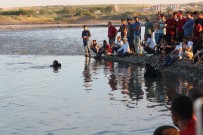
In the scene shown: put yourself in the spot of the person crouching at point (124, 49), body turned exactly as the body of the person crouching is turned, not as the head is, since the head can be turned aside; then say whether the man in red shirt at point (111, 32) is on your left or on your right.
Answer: on your right

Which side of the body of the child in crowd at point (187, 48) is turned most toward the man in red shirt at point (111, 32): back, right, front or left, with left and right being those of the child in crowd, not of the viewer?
right

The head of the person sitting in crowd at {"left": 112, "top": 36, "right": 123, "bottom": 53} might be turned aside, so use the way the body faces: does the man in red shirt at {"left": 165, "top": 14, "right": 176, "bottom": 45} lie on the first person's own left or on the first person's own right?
on the first person's own left

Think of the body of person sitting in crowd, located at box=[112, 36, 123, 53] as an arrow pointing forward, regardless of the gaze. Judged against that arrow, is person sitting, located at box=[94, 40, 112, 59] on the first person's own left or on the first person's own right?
on the first person's own right

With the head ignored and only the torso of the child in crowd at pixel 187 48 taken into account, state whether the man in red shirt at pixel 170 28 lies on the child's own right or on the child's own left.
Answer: on the child's own right

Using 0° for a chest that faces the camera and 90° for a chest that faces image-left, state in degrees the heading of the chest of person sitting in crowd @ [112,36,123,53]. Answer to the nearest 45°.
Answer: approximately 45°

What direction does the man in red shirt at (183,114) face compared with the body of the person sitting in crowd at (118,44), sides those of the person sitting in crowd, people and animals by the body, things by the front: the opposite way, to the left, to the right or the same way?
to the right

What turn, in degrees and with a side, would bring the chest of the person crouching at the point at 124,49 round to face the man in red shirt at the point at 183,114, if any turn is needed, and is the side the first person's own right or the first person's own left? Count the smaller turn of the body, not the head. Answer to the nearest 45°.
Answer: approximately 45° to the first person's own left

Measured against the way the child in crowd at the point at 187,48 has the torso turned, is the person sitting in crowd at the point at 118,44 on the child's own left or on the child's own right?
on the child's own right

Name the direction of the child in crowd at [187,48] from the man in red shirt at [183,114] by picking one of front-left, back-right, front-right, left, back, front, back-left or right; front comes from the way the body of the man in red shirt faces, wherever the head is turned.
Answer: front-right

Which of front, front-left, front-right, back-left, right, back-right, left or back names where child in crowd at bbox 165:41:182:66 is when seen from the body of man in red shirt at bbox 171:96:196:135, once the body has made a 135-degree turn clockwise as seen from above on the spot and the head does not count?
left

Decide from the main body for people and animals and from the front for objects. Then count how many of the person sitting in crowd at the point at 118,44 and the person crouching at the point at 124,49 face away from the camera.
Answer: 0

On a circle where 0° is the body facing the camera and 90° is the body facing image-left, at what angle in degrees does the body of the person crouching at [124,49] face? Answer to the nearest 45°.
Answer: approximately 45°

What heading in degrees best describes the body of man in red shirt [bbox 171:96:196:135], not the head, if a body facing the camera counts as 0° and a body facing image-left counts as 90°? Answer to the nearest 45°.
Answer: approximately 135°
